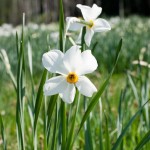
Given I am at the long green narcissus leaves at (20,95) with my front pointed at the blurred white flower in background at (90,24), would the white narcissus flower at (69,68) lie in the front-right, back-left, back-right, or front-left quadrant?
front-right

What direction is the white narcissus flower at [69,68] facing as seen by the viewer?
toward the camera
